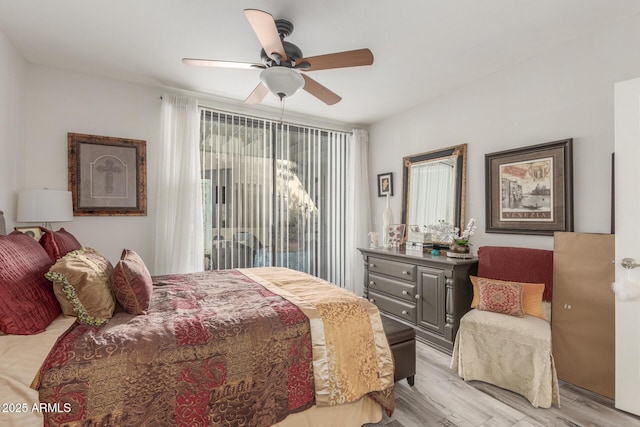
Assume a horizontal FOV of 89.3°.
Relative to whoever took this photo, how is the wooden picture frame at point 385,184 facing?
facing the viewer and to the left of the viewer

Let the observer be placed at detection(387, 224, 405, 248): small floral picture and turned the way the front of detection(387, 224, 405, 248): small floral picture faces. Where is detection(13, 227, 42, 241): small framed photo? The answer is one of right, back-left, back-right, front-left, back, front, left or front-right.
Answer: front

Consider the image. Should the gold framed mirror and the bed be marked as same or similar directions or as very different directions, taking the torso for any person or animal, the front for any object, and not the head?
very different directions

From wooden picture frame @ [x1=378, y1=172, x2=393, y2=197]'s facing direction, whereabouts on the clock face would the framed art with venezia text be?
The framed art with venezia text is roughly at 9 o'clock from the wooden picture frame.

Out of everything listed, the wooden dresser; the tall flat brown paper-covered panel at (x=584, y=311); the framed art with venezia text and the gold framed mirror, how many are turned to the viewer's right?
0

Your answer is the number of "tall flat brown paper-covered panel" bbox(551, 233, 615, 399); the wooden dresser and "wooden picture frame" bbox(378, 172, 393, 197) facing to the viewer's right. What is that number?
0

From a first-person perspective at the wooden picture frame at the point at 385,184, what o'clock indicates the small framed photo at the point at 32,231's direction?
The small framed photo is roughly at 12 o'clock from the wooden picture frame.

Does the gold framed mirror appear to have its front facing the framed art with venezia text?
no

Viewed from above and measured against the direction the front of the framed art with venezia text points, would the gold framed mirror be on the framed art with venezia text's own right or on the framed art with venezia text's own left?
on the framed art with venezia text's own right

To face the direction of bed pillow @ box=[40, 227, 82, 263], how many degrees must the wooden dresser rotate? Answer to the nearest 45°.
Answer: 0° — it already faces it

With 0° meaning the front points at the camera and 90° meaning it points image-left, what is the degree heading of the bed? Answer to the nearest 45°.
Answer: approximately 270°

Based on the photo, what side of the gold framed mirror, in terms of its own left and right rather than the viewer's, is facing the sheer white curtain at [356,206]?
right

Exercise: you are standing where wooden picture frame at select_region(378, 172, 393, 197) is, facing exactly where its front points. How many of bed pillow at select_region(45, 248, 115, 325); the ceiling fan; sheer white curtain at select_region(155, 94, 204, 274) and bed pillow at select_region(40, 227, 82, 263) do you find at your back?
0

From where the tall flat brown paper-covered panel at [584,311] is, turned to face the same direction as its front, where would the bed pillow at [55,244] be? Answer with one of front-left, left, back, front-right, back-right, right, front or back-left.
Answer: front

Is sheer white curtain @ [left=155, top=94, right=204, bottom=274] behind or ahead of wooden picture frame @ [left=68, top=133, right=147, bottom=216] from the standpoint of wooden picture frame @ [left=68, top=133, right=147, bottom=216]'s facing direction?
ahead

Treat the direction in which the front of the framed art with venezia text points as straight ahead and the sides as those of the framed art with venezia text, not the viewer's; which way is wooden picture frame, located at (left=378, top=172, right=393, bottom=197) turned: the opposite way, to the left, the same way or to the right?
the same way

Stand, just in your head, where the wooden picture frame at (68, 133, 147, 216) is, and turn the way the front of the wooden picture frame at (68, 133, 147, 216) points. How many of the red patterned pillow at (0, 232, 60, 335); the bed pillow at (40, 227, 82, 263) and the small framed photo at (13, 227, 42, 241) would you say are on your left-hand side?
0
